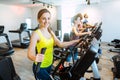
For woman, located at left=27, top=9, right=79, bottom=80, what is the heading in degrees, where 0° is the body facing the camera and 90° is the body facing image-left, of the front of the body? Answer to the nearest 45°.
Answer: approximately 315°
